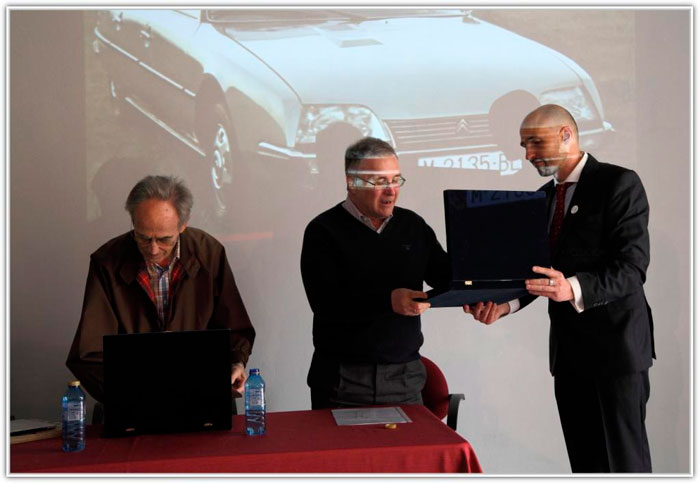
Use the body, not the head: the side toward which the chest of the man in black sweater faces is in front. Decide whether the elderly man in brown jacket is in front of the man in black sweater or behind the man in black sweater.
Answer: behind

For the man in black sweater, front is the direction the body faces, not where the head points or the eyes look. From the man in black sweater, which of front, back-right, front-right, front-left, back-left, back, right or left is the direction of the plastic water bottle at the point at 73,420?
right

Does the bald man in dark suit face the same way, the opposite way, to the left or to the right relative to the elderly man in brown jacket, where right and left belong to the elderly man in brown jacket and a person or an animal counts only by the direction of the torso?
to the right

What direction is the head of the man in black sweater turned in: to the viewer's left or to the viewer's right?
to the viewer's right

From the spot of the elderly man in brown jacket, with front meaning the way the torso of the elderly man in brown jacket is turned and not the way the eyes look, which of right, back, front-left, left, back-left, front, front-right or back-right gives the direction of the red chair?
left

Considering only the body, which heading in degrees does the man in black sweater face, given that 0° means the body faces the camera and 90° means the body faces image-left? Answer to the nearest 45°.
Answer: approximately 315°

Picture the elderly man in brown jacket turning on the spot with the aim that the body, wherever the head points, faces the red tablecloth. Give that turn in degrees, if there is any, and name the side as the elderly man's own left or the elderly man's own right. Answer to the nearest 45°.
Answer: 0° — they already face it

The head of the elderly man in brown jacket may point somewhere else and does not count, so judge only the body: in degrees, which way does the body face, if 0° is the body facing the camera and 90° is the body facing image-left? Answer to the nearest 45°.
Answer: approximately 0°
